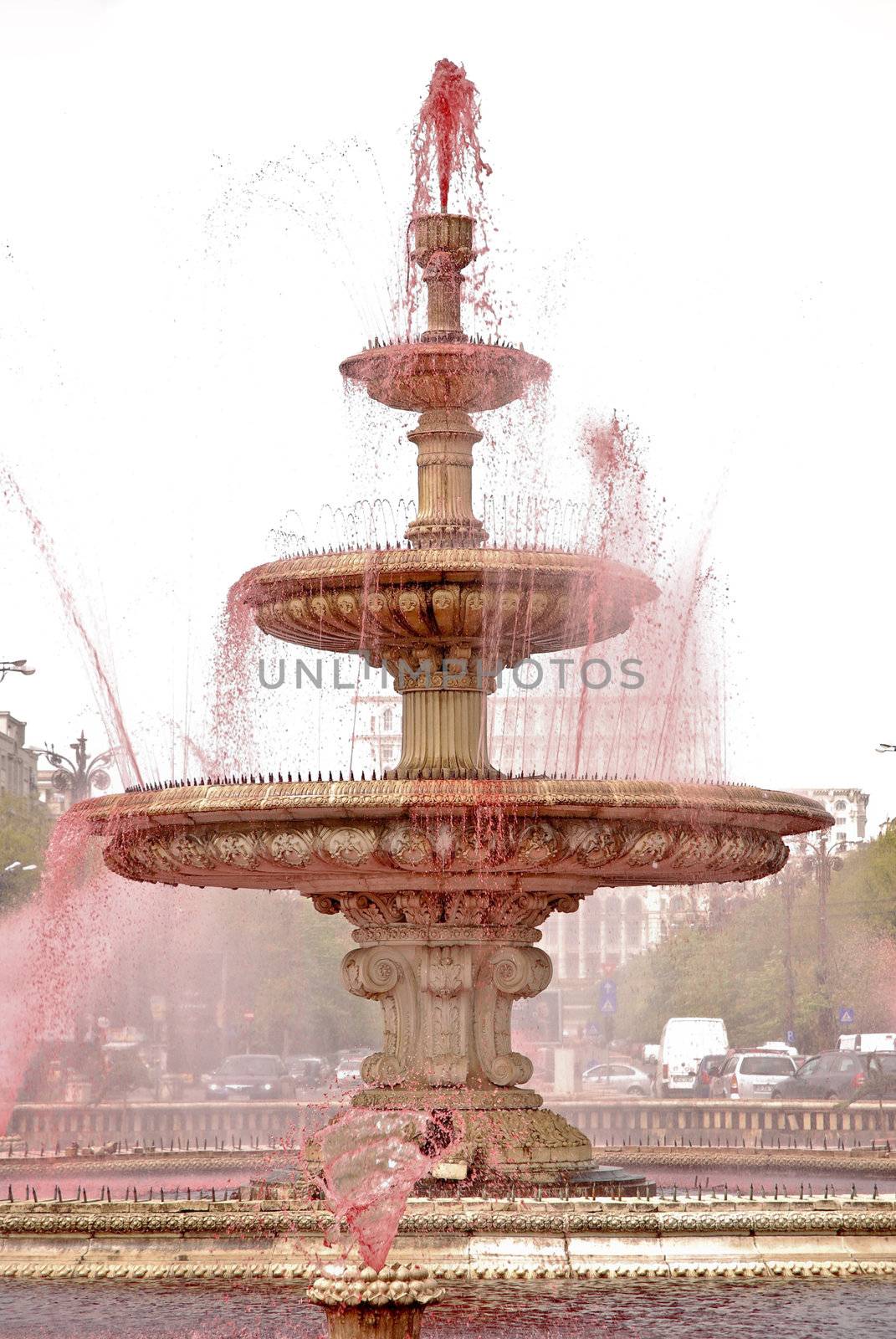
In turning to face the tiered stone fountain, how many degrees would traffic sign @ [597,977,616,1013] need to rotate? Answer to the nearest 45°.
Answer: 0° — it already faces it

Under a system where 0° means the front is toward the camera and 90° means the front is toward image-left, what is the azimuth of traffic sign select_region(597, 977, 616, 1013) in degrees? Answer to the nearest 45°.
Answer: approximately 0°

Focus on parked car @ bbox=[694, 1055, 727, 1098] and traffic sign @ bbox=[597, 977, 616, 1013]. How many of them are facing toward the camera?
1

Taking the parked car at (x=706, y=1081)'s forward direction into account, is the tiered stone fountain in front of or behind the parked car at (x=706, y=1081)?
behind

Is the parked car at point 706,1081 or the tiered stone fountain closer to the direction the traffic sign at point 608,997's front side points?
the tiered stone fountain

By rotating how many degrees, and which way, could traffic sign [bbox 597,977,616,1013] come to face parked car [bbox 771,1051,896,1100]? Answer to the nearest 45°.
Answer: approximately 45° to its left

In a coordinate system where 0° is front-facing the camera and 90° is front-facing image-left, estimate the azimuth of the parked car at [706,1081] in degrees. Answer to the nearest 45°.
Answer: approximately 225°

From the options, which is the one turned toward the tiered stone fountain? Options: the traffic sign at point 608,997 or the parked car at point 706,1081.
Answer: the traffic sign

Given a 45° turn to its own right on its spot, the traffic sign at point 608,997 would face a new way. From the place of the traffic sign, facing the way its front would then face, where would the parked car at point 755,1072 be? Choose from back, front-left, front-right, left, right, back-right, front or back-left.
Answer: back-left

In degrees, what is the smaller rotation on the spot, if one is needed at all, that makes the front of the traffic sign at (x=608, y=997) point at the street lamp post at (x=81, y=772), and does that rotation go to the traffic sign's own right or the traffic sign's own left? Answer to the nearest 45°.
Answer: approximately 90° to the traffic sign's own right

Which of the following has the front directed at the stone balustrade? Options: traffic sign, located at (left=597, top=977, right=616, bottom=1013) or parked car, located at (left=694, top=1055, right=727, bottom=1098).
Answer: the traffic sign
